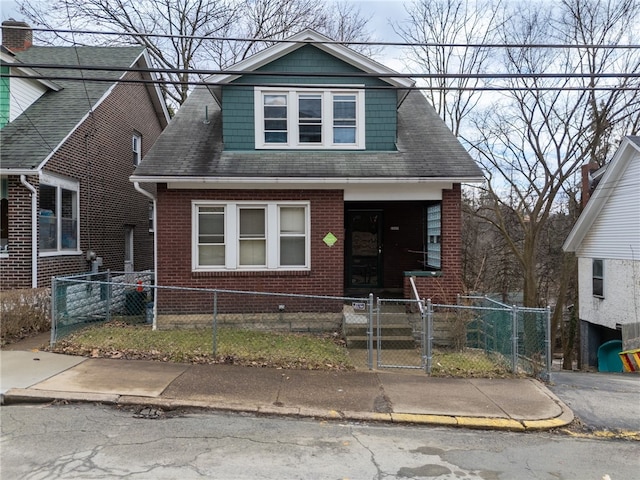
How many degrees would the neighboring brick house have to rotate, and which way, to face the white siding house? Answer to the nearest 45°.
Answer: approximately 135° to its left

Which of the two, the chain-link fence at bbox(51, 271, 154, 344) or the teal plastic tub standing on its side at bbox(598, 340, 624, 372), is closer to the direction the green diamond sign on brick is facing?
the chain-link fence

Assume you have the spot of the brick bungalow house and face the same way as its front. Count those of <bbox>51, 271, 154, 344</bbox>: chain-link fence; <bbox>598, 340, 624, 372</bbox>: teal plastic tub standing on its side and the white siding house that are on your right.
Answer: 1

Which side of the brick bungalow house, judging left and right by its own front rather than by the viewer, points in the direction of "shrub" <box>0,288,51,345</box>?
right

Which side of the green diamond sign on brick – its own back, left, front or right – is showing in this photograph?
front

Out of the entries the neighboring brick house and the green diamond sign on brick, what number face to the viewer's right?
0

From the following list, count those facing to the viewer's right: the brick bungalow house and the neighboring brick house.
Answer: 0

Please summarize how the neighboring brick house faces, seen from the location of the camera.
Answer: facing the viewer and to the left of the viewer

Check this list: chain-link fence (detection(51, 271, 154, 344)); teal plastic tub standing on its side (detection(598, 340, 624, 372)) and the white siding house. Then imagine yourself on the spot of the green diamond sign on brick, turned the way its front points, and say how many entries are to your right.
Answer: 1

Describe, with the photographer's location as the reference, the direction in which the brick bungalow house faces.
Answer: facing the viewer

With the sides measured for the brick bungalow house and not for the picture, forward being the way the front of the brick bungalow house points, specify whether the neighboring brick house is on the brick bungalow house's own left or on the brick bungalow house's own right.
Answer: on the brick bungalow house's own right

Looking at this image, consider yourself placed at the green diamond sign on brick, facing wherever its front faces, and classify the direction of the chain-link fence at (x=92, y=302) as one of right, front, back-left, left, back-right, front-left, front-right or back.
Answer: right

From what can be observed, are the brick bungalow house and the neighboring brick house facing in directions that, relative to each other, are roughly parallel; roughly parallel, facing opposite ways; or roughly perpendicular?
roughly parallel

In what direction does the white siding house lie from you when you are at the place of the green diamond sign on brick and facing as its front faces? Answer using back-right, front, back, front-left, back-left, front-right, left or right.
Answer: back-left
